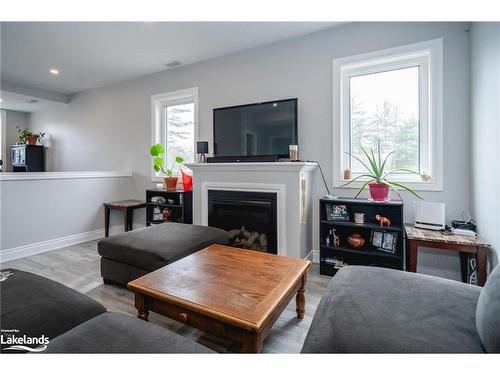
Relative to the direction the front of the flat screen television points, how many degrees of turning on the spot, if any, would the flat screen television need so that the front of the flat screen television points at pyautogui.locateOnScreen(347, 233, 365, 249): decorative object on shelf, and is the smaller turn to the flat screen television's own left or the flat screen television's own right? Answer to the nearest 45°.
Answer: approximately 90° to the flat screen television's own left

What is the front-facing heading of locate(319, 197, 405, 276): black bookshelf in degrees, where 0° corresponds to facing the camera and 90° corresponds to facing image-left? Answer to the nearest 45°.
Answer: approximately 0°

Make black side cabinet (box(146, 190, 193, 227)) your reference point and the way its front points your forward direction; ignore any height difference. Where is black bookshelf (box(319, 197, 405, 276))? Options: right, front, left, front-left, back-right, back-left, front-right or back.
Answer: left

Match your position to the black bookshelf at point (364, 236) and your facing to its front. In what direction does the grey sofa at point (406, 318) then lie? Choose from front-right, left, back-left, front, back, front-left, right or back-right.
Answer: front

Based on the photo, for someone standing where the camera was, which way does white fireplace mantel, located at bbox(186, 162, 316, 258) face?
facing the viewer and to the left of the viewer

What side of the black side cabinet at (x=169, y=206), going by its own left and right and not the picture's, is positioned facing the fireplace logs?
left

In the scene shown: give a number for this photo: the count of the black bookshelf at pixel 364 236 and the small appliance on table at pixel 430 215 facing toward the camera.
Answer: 2

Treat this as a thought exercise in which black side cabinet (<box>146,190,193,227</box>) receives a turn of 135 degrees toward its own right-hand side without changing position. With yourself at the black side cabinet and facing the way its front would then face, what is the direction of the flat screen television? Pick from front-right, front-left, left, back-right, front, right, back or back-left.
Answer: back-right

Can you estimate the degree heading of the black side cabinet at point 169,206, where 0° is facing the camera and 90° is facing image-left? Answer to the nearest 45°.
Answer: approximately 45°
